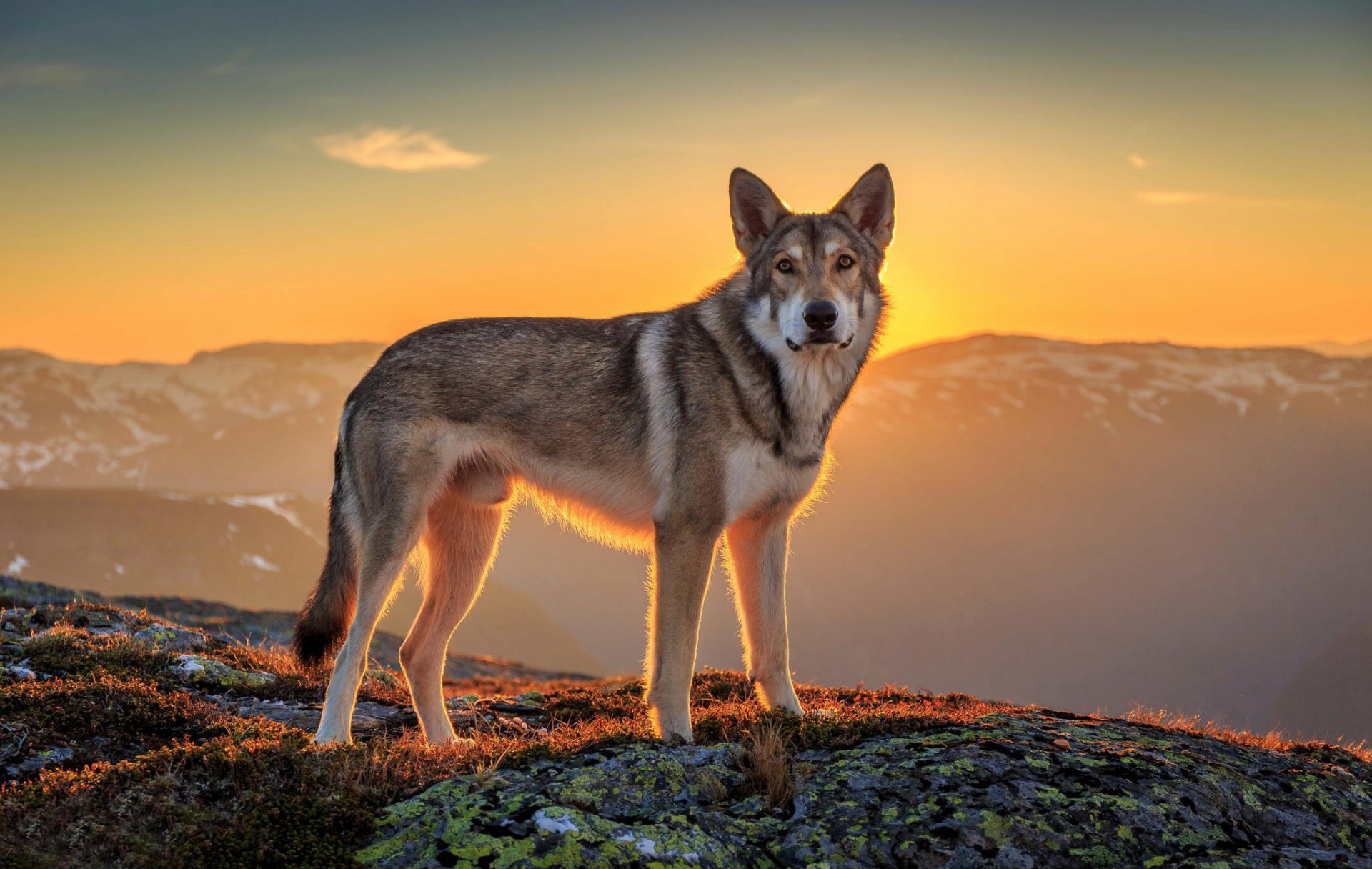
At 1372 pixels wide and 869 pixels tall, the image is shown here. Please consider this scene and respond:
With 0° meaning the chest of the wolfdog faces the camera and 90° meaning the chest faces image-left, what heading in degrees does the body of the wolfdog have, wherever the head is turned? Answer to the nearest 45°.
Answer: approximately 315°
